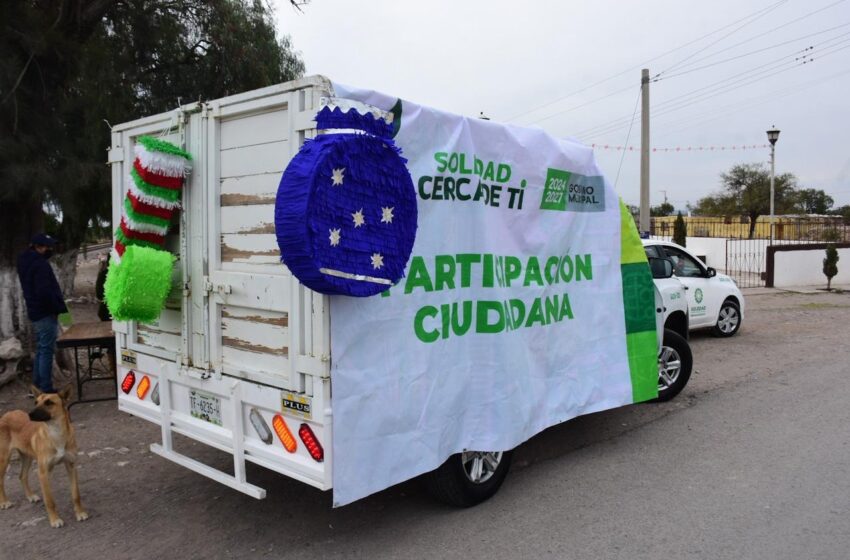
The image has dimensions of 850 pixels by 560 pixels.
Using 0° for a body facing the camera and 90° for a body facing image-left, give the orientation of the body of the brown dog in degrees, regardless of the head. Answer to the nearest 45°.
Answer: approximately 315°

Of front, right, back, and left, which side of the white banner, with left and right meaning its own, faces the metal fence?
left

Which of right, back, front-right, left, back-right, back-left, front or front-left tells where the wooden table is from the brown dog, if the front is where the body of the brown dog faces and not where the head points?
back-left

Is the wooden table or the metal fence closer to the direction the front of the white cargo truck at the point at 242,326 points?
the metal fence

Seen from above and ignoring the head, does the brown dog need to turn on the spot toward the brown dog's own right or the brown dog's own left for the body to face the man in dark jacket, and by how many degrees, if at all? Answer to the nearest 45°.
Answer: approximately 135° to the brown dog's own left

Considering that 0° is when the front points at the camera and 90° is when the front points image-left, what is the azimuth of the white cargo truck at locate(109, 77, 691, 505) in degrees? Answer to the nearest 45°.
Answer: approximately 225°

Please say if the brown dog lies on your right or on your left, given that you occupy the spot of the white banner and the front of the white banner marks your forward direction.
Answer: on your right

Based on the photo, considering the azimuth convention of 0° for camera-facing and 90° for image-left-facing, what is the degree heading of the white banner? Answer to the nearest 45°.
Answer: approximately 315°

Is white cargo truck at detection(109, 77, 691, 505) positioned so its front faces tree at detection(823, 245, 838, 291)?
yes

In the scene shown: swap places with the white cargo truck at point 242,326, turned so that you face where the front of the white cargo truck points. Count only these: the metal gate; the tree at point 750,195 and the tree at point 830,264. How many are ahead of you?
3

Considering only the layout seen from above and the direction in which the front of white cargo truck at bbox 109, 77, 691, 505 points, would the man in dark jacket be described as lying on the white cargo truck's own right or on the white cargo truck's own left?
on the white cargo truck's own left
